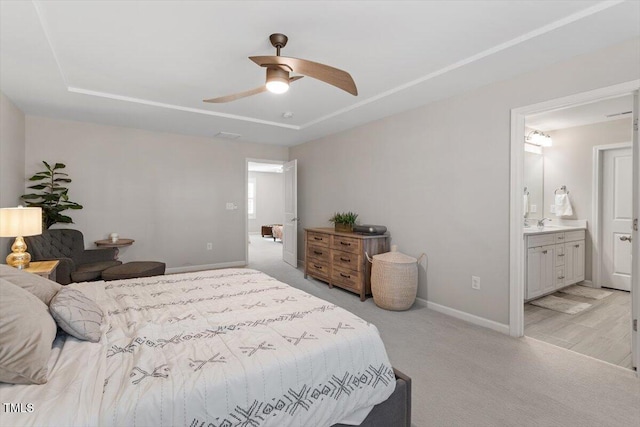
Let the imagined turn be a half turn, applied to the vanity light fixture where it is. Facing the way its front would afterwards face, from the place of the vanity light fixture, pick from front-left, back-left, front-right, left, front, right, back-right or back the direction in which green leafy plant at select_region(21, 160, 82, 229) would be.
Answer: left

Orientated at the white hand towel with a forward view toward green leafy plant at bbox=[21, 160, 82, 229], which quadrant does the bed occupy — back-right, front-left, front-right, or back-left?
front-left

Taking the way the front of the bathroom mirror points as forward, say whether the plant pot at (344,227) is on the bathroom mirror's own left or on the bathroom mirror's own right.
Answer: on the bathroom mirror's own right

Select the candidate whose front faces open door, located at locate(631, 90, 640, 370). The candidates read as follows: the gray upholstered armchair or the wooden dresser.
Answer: the gray upholstered armchair

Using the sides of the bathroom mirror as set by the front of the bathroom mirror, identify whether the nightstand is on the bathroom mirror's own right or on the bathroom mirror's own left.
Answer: on the bathroom mirror's own right

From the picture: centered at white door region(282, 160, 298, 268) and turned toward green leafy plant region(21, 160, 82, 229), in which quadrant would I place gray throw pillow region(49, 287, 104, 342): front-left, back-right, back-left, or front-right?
front-left

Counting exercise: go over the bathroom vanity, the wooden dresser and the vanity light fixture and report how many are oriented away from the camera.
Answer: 0

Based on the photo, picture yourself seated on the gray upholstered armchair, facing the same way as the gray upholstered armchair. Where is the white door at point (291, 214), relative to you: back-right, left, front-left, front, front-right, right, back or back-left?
front-left

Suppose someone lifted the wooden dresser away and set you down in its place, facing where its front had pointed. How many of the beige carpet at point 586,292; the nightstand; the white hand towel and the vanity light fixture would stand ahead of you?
1

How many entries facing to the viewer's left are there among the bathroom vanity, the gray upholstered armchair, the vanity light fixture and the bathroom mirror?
0

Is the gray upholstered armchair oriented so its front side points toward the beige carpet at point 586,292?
yes

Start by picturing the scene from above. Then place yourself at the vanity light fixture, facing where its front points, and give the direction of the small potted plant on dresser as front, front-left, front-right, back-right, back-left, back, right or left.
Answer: right

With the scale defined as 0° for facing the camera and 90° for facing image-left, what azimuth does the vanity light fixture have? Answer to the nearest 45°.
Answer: approximately 315°

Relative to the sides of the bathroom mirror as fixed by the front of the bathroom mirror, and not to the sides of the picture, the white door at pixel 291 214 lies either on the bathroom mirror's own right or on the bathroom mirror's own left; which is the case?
on the bathroom mirror's own right

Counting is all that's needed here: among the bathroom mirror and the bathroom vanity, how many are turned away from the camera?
0

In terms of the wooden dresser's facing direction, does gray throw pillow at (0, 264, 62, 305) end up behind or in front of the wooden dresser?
in front

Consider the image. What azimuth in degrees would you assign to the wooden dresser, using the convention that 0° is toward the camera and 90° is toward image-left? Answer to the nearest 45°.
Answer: approximately 45°
